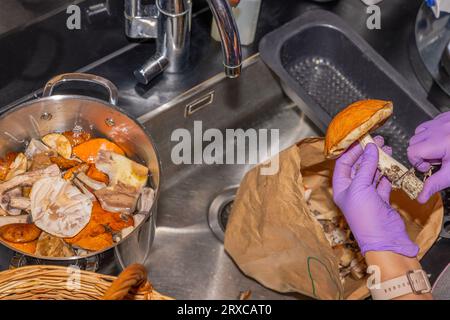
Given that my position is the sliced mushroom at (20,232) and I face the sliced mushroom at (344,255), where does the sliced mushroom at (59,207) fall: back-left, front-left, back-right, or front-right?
front-left

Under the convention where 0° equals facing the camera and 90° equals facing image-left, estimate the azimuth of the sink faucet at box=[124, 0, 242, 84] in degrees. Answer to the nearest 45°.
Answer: approximately 315°

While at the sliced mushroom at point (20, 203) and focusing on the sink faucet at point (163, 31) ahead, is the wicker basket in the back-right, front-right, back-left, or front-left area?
back-right
